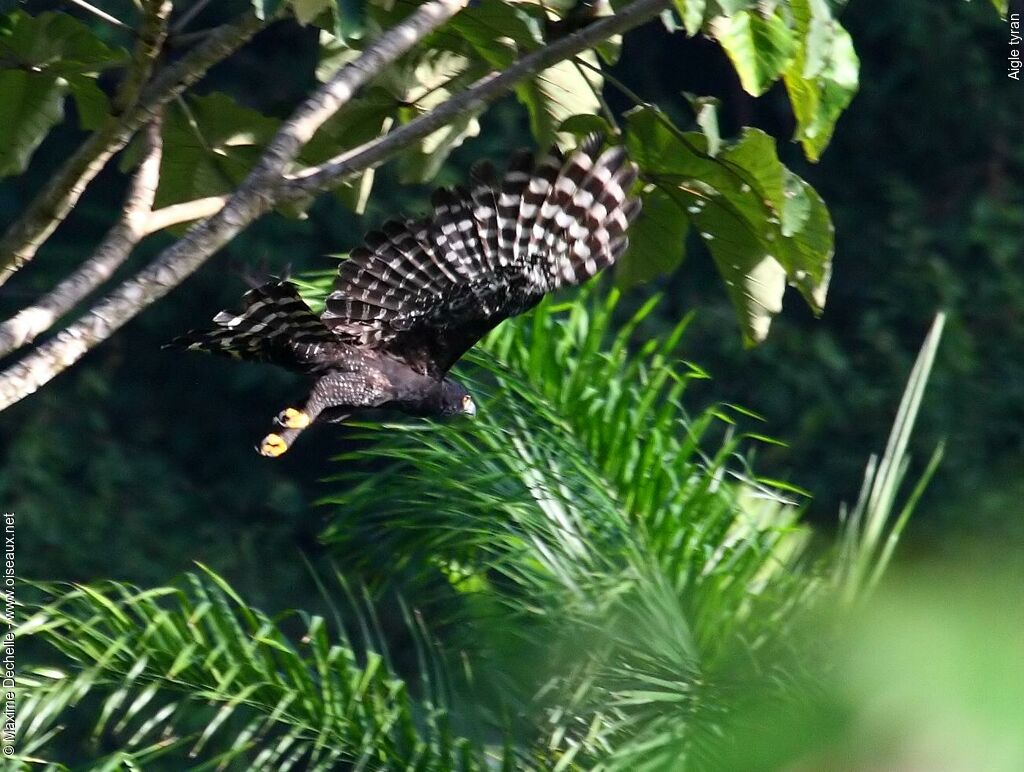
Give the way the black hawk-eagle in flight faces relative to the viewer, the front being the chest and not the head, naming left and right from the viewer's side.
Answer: facing to the right of the viewer
